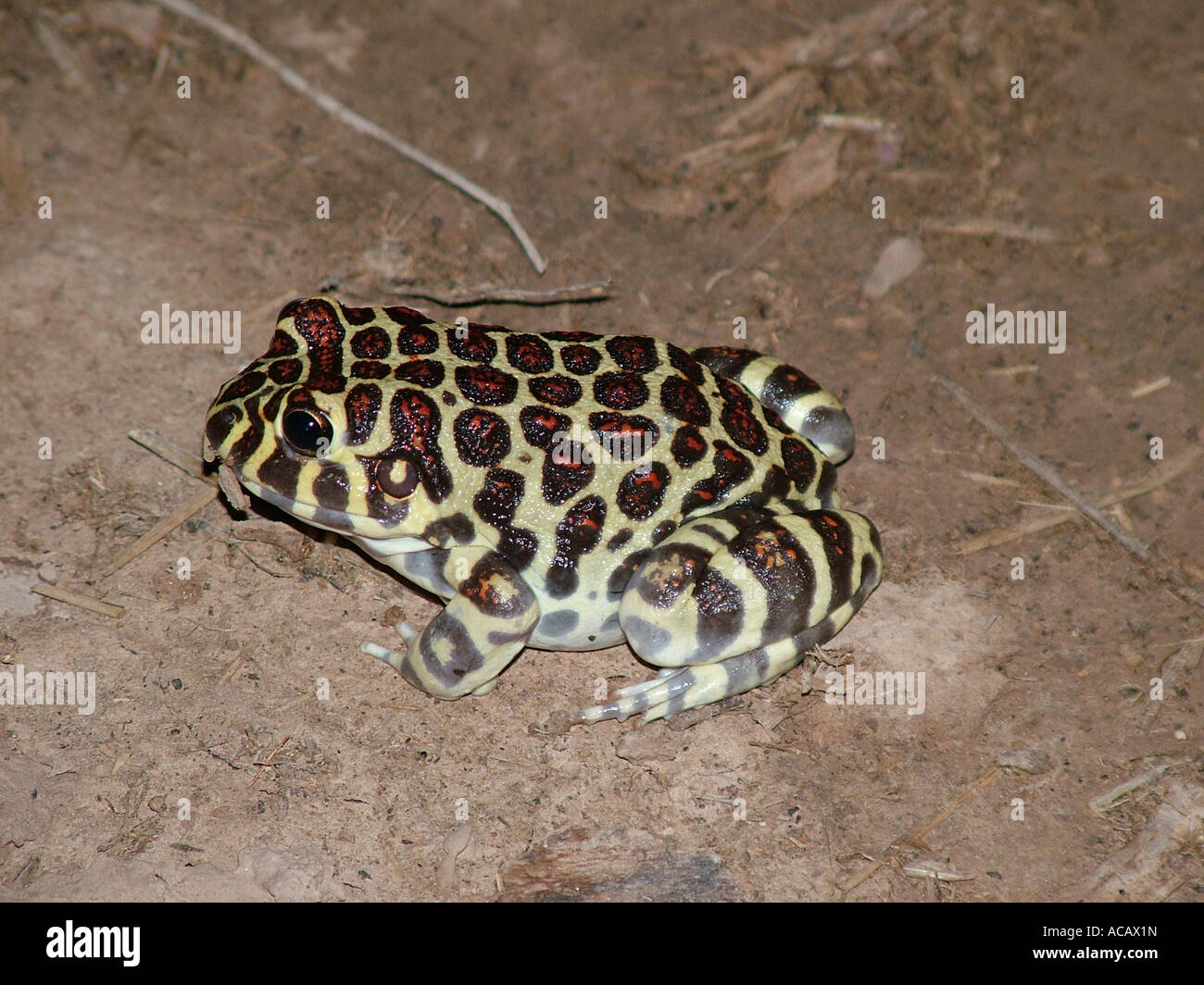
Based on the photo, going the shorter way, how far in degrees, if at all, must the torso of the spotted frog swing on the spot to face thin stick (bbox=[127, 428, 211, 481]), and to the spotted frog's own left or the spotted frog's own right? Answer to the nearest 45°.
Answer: approximately 45° to the spotted frog's own right

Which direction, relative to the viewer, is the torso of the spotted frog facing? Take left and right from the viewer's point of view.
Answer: facing to the left of the viewer

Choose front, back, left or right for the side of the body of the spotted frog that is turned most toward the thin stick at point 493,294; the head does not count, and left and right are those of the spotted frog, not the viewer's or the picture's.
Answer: right

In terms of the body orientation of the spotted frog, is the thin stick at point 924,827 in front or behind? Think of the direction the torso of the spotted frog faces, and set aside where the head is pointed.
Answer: behind

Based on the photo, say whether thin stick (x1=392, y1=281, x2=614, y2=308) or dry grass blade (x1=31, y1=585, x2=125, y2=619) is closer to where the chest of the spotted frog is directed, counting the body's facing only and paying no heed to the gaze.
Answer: the dry grass blade
